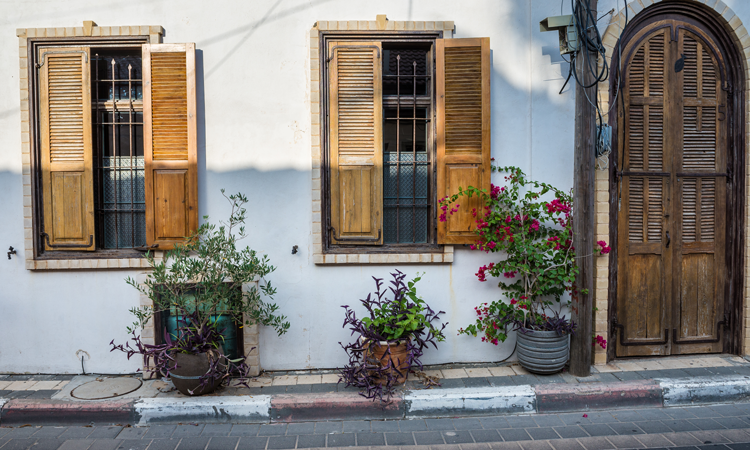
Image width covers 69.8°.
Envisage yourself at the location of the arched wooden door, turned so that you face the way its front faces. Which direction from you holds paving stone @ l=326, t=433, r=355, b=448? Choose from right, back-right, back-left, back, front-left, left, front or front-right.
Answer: front-right

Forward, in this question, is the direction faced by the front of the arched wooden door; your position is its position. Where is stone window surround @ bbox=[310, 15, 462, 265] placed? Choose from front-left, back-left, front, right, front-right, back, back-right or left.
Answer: front-right

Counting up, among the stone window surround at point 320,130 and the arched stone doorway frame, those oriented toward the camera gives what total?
2

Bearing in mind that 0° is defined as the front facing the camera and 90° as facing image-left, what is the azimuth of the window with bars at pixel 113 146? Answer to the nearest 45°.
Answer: approximately 0°

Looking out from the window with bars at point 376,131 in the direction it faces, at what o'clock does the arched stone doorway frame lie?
The arched stone doorway frame is roughly at 9 o'clock from the window with bars.

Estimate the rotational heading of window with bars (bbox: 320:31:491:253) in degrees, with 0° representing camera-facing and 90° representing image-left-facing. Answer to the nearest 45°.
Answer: approximately 0°
